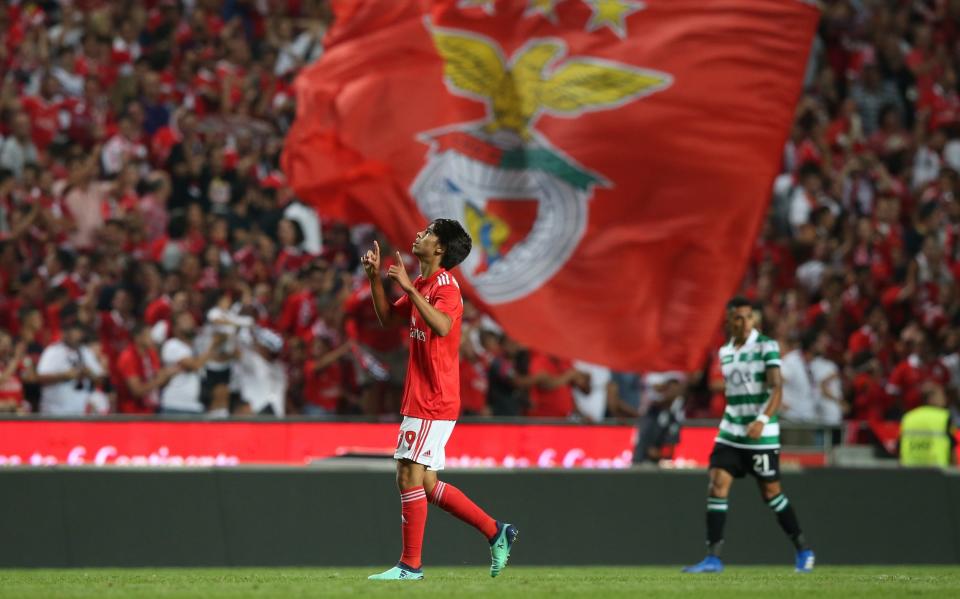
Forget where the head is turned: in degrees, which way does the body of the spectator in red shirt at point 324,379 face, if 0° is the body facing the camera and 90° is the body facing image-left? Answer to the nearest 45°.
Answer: approximately 315°

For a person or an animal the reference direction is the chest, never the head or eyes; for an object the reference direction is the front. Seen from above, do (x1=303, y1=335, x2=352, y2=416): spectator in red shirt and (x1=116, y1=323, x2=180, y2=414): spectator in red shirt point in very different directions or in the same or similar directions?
same or similar directions

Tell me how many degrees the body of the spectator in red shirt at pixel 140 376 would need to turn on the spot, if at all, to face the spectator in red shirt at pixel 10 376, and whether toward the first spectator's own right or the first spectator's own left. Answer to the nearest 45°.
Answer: approximately 90° to the first spectator's own right

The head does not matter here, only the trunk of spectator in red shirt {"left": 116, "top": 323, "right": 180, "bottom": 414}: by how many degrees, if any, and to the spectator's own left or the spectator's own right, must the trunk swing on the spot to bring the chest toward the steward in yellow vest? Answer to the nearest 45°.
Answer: approximately 45° to the spectator's own left

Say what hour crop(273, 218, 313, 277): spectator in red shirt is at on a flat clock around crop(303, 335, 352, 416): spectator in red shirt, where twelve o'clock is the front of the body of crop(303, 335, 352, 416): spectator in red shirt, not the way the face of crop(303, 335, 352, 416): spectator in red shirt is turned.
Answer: crop(273, 218, 313, 277): spectator in red shirt is roughly at 7 o'clock from crop(303, 335, 352, 416): spectator in red shirt.

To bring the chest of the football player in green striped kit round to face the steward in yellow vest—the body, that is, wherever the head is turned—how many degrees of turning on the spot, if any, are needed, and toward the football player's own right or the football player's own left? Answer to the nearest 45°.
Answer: approximately 180°

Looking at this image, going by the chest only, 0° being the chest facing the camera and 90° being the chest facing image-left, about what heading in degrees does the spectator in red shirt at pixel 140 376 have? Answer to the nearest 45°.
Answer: approximately 315°

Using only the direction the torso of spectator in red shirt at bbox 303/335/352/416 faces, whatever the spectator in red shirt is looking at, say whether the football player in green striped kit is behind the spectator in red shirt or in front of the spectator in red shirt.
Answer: in front

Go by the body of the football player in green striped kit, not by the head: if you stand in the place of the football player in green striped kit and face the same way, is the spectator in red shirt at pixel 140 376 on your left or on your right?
on your right
